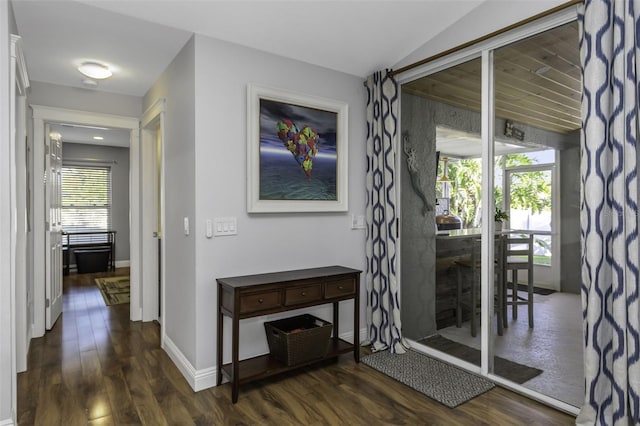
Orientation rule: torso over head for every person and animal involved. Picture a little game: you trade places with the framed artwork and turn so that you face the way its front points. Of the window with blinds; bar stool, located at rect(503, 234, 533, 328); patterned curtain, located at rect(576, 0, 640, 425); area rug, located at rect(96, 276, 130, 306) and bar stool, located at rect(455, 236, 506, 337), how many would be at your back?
2

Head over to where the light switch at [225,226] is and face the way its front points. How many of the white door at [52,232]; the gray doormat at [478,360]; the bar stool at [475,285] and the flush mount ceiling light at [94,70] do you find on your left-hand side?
2

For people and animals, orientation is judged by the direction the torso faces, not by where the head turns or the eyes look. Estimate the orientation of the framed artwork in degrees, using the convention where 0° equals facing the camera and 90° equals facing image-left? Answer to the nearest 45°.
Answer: approximately 315°

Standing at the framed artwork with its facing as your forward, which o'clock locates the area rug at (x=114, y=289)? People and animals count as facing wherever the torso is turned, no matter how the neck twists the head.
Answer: The area rug is roughly at 6 o'clock from the framed artwork.

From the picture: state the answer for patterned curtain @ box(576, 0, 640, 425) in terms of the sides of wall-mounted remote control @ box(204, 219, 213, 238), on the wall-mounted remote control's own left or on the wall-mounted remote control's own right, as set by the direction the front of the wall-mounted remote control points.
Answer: on the wall-mounted remote control's own left

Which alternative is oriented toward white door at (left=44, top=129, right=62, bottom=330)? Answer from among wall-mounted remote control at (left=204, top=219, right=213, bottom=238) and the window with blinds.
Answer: the window with blinds

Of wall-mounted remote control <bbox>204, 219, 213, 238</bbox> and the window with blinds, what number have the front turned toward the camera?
2

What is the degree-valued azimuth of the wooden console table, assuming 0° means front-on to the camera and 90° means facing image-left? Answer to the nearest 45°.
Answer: approximately 315°

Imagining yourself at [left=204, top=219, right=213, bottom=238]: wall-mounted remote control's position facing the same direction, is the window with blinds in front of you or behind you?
behind

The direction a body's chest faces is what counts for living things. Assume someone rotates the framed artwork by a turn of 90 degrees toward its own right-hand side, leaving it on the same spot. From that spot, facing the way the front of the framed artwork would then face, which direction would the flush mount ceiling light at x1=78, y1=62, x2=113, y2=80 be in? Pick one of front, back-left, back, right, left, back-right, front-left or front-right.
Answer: front-right

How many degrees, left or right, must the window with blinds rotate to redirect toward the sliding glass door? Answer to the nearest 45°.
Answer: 0° — it already faces it

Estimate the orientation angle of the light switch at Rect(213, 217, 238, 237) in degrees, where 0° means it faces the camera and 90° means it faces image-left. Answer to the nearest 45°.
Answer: approximately 0°

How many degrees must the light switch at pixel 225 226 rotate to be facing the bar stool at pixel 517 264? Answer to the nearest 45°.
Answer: approximately 90° to its left

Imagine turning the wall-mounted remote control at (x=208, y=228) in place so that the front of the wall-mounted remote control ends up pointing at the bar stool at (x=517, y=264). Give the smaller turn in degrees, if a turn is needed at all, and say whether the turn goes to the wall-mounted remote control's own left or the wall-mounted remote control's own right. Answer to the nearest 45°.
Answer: approximately 90° to the wall-mounted remote control's own left
